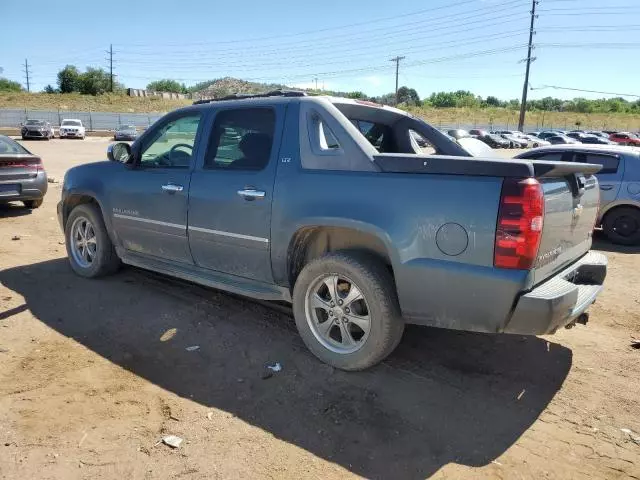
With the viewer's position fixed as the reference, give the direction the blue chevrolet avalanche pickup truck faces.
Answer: facing away from the viewer and to the left of the viewer

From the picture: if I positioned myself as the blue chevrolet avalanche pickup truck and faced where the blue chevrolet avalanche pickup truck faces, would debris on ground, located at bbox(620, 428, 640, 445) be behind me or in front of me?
behind

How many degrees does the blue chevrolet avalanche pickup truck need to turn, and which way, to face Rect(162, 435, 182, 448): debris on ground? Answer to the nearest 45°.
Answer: approximately 90° to its left

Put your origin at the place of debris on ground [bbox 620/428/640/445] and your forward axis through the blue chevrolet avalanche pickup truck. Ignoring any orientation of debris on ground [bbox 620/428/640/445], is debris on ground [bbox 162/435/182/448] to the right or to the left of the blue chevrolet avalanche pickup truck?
left
